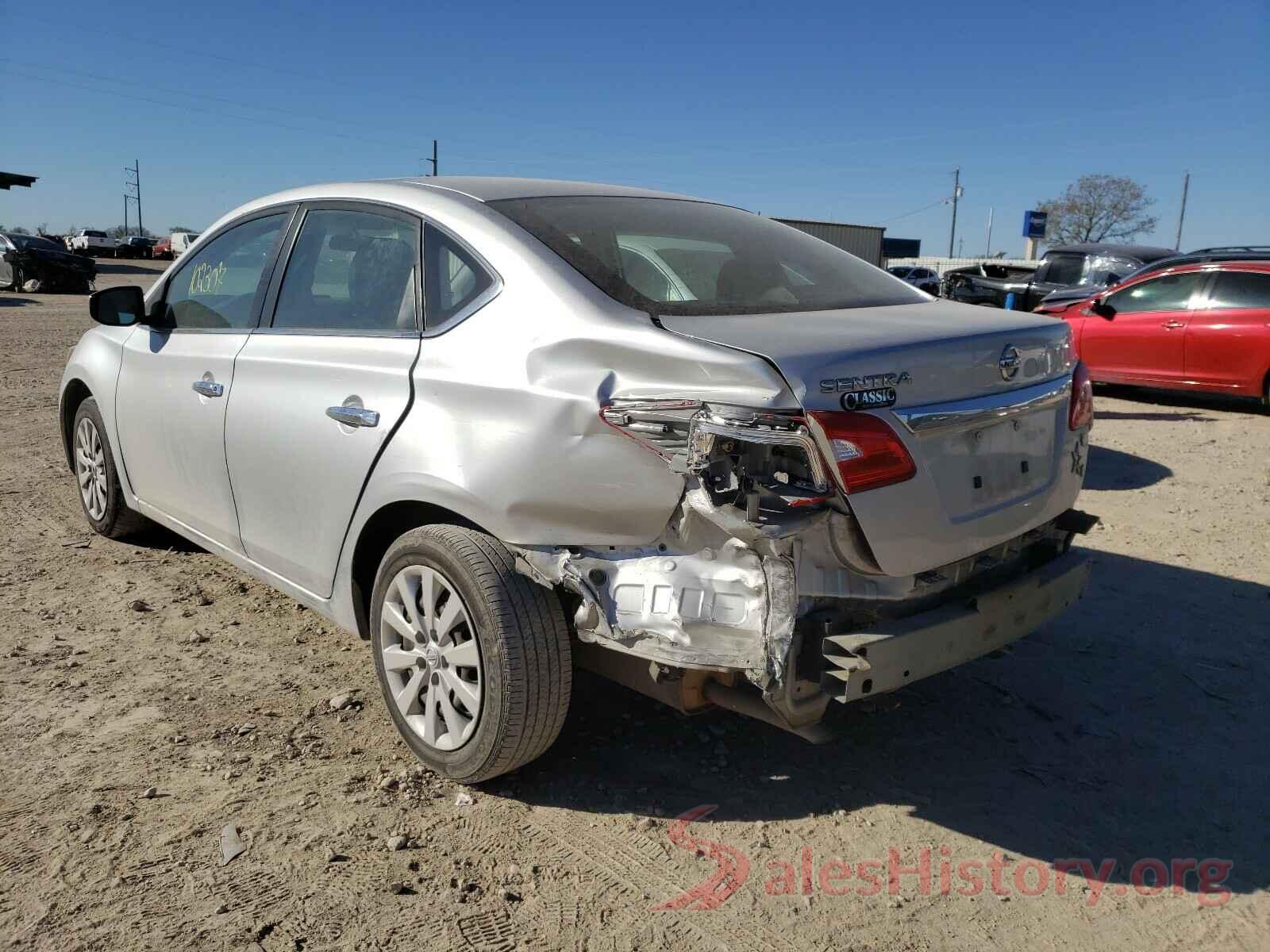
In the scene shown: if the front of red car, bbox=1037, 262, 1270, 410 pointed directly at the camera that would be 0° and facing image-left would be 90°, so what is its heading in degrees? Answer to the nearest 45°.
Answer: approximately 90°

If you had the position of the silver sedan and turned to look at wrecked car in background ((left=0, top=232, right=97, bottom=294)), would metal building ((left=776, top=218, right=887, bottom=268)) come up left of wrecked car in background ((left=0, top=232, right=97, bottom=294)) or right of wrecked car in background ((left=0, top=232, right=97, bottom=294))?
right

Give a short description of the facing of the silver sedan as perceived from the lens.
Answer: facing away from the viewer and to the left of the viewer

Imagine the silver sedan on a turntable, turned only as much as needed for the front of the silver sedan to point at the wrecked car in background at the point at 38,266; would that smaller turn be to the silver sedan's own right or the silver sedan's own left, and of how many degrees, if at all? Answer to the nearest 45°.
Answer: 0° — it already faces it

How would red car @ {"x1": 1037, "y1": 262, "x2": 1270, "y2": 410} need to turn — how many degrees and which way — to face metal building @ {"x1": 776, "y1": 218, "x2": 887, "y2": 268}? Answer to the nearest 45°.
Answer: approximately 45° to its right

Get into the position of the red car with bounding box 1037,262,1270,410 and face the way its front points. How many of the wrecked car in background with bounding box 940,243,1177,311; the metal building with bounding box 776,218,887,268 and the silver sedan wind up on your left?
1

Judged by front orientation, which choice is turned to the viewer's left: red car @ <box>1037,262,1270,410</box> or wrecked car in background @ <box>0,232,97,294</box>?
the red car
